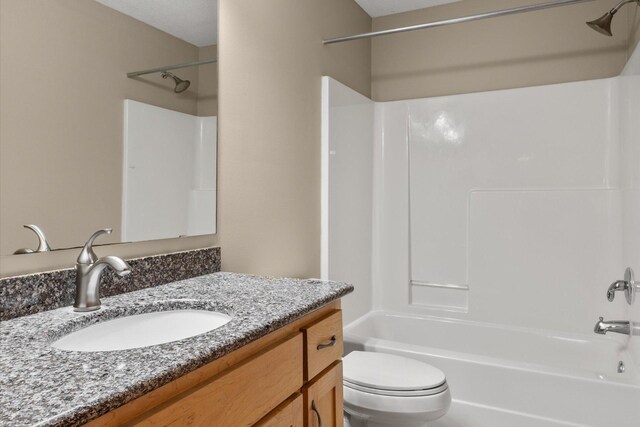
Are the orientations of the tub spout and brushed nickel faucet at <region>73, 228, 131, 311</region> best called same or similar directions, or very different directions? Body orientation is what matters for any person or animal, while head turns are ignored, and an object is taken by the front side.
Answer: very different directions

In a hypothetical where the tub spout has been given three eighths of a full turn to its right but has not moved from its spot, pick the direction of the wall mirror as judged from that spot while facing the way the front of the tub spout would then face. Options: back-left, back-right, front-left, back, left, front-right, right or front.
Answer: back

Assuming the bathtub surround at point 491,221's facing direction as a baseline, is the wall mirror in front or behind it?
in front

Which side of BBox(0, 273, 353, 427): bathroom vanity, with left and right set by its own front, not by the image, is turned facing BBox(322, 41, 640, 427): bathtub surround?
left

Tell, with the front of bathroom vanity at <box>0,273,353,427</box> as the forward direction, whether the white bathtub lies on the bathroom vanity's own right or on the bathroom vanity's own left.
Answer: on the bathroom vanity's own left

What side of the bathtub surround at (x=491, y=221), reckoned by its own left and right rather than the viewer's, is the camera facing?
front

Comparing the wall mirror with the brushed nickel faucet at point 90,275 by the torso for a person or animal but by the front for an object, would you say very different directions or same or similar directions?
same or similar directions

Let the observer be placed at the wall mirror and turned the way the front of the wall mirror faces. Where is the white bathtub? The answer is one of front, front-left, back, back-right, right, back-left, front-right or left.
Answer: front-left

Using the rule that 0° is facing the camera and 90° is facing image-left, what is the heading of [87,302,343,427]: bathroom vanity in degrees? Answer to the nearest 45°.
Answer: approximately 315°

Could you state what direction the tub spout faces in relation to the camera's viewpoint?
facing to the left of the viewer
